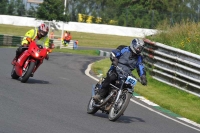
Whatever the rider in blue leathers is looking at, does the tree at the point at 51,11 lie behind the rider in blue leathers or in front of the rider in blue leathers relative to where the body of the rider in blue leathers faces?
behind
